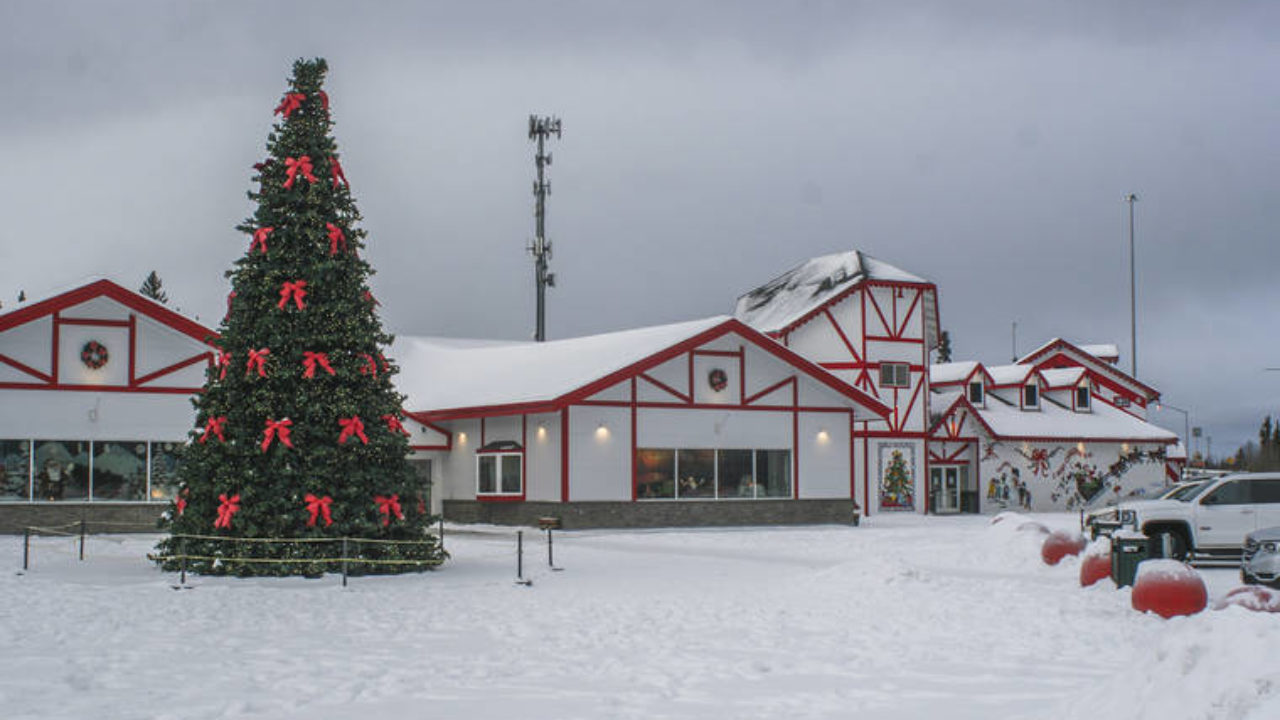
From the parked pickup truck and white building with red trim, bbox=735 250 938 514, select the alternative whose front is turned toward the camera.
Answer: the white building with red trim

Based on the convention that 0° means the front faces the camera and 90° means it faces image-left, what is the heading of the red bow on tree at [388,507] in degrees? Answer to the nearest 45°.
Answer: approximately 315°

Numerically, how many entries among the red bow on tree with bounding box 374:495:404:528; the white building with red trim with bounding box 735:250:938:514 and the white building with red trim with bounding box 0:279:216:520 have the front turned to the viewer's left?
0

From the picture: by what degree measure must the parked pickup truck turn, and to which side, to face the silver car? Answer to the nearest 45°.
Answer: approximately 90° to its left

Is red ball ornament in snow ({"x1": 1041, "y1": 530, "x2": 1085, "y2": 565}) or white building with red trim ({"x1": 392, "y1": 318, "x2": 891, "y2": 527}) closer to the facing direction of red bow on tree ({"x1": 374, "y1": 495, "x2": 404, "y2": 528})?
the red ball ornament in snow

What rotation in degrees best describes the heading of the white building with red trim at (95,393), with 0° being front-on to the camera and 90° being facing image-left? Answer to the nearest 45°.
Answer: approximately 0°

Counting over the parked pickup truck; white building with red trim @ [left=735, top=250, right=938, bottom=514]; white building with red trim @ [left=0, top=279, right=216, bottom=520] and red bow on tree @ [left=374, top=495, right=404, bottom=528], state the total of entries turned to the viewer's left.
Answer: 1

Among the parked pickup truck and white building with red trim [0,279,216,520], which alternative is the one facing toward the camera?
the white building with red trim

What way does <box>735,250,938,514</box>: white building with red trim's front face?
toward the camera

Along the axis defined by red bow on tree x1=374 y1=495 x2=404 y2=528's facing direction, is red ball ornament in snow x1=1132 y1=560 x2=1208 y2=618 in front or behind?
in front

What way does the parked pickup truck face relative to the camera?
to the viewer's left

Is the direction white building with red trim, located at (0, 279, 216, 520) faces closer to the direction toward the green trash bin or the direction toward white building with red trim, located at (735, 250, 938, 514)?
the green trash bin
